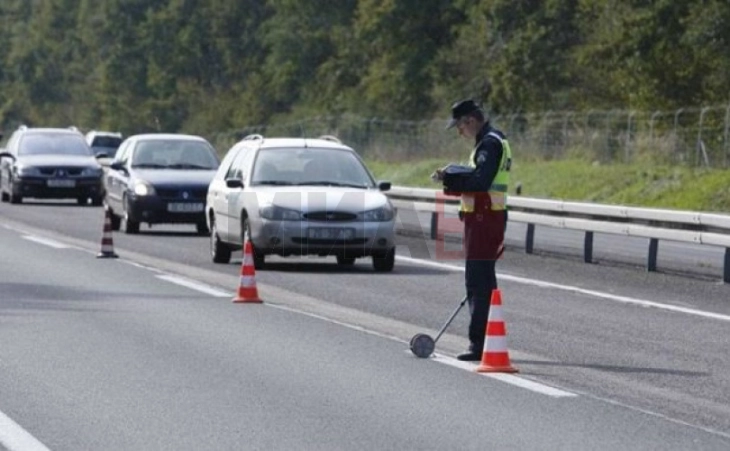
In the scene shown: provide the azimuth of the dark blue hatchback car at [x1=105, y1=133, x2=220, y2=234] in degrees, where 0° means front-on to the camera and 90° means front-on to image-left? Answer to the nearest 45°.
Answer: approximately 0°

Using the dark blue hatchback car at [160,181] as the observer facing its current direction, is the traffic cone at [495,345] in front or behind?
in front

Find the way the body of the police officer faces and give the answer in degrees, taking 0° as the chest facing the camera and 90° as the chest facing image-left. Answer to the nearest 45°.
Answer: approximately 90°

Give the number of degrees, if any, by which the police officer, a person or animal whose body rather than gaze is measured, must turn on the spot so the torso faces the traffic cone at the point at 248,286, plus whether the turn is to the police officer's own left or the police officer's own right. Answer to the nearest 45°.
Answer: approximately 45° to the police officer's own right

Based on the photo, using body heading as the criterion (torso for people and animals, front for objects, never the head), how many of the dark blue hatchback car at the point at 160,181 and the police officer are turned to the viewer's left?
1

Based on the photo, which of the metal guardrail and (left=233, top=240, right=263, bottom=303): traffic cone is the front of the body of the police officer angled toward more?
the traffic cone
